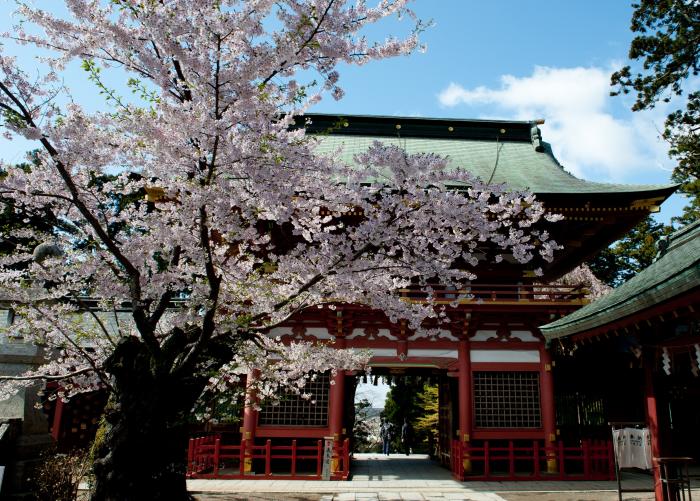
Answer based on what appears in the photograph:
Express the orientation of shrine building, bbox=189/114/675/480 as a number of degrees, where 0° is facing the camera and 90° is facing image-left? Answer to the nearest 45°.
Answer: approximately 0°

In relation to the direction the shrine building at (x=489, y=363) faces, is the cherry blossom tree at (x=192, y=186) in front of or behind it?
in front

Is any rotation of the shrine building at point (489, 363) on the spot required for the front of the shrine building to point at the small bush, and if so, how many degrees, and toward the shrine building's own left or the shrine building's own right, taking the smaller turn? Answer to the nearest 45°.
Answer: approximately 45° to the shrine building's own right

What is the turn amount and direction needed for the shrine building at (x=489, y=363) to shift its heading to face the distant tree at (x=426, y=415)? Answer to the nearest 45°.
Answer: approximately 180°
